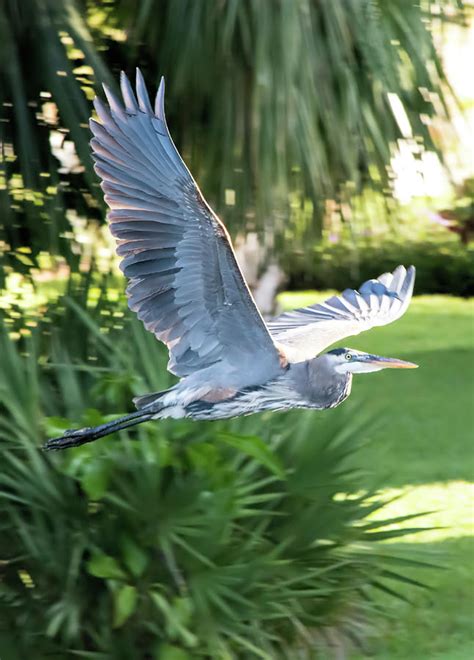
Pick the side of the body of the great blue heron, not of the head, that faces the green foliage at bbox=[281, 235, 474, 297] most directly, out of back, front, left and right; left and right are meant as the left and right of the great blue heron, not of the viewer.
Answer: left

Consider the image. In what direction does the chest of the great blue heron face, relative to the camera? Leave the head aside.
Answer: to the viewer's right
